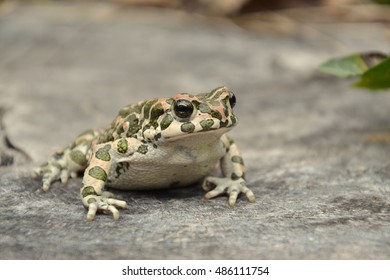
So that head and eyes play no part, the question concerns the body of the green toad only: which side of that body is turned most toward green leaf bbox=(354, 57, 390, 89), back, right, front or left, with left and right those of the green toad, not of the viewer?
left

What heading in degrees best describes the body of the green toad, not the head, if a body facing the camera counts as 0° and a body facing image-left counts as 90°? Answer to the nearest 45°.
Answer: approximately 315°
